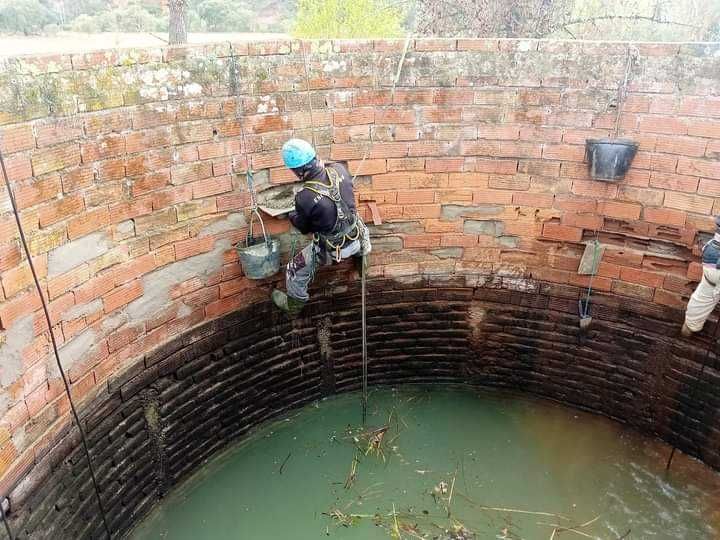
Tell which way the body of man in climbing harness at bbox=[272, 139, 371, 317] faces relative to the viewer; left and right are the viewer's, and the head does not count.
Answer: facing away from the viewer and to the left of the viewer

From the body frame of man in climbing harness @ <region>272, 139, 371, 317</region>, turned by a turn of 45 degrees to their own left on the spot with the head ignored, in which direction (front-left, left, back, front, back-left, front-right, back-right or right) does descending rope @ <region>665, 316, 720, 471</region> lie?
back

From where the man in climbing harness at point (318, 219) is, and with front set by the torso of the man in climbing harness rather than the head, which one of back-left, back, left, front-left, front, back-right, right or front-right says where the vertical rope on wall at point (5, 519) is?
left

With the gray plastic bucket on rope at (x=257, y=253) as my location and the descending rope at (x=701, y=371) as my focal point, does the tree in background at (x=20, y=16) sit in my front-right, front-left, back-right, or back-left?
back-left

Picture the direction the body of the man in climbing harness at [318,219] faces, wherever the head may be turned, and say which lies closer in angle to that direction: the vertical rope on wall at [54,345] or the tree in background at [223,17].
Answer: the tree in background

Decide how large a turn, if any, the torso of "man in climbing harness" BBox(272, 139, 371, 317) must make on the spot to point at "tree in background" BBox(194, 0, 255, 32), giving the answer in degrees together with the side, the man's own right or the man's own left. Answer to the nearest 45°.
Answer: approximately 45° to the man's own right

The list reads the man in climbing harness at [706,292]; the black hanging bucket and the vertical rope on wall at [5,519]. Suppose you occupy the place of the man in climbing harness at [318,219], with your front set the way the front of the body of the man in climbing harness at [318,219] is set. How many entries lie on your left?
1

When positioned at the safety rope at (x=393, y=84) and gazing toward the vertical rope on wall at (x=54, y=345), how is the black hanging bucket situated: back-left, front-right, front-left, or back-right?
back-left

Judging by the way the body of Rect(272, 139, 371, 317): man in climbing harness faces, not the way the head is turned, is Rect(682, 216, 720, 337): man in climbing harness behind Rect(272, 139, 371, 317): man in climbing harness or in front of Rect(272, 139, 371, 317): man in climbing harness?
behind
